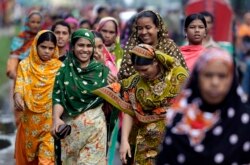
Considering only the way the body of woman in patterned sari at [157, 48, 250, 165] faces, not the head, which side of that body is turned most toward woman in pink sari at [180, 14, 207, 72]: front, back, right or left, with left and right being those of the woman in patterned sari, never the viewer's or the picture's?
back

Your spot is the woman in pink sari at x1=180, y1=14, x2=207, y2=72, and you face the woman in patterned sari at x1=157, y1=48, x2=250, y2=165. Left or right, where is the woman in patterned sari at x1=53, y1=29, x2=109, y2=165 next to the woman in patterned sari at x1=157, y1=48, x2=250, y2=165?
right

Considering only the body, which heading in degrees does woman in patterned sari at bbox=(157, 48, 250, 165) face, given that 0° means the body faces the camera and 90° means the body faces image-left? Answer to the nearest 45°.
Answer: approximately 0°

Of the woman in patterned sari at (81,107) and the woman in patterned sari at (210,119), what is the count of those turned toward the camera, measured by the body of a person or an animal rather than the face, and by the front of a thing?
2
